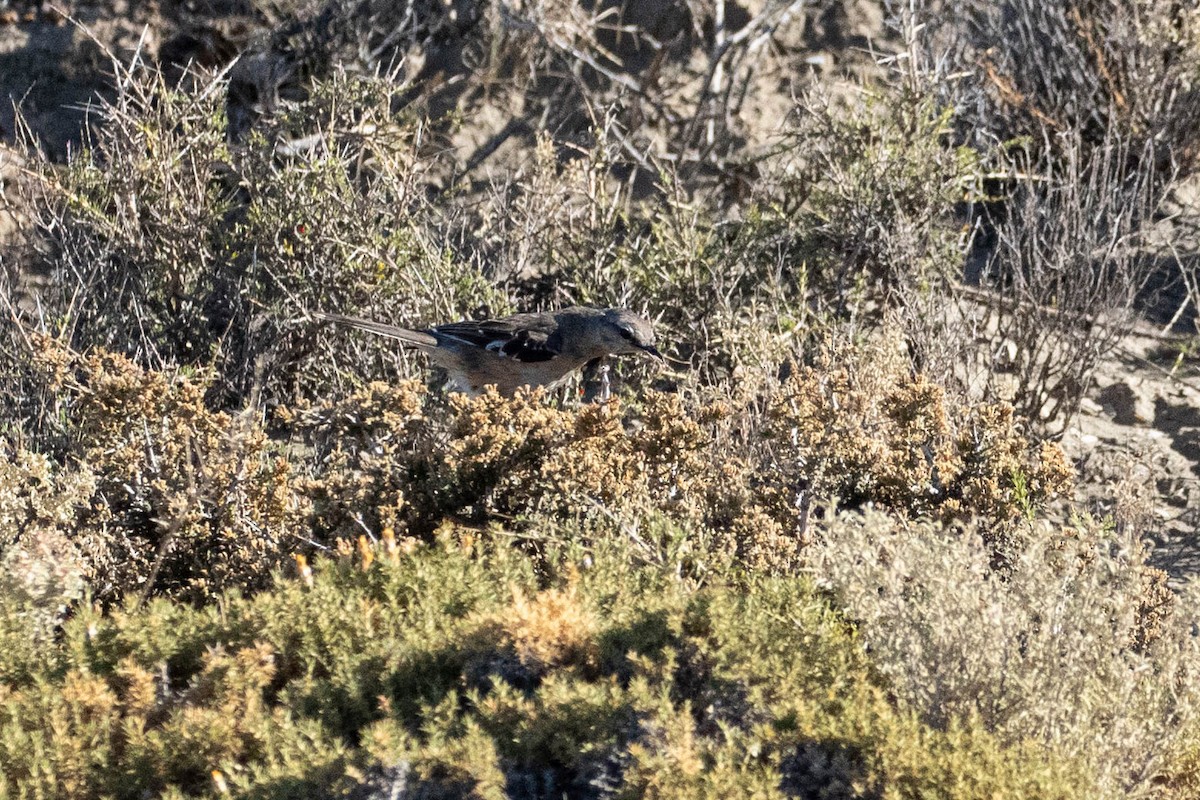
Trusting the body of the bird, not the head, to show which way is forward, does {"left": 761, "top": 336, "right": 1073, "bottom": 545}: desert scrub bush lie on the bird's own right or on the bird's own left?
on the bird's own right

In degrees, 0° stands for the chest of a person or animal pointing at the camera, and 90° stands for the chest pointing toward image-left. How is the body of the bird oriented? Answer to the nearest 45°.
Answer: approximately 270°

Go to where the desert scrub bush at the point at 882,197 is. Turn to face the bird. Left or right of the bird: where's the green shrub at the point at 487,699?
left

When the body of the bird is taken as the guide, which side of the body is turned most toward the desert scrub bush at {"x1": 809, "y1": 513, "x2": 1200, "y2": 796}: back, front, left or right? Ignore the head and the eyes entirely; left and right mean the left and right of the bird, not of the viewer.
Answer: right

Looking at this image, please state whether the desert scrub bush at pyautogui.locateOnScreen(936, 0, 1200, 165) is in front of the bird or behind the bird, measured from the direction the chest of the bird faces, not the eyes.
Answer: in front

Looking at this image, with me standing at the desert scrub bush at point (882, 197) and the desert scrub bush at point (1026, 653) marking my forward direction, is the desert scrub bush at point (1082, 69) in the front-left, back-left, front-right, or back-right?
back-left

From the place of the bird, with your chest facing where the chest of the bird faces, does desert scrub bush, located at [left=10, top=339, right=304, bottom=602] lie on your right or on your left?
on your right

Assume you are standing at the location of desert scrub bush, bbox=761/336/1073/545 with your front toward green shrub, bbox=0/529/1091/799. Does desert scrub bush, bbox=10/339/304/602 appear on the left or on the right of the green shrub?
right

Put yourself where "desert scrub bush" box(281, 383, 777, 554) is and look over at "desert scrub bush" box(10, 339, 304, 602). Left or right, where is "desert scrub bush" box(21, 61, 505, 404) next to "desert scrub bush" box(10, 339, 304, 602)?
right

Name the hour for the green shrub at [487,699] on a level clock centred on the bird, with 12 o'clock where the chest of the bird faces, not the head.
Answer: The green shrub is roughly at 3 o'clock from the bird.

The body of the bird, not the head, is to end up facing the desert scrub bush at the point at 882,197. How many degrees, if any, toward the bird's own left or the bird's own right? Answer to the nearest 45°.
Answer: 0° — it already faces it

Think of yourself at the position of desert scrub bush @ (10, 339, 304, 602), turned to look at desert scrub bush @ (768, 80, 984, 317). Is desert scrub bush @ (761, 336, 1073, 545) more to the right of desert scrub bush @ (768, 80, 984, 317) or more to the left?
right
